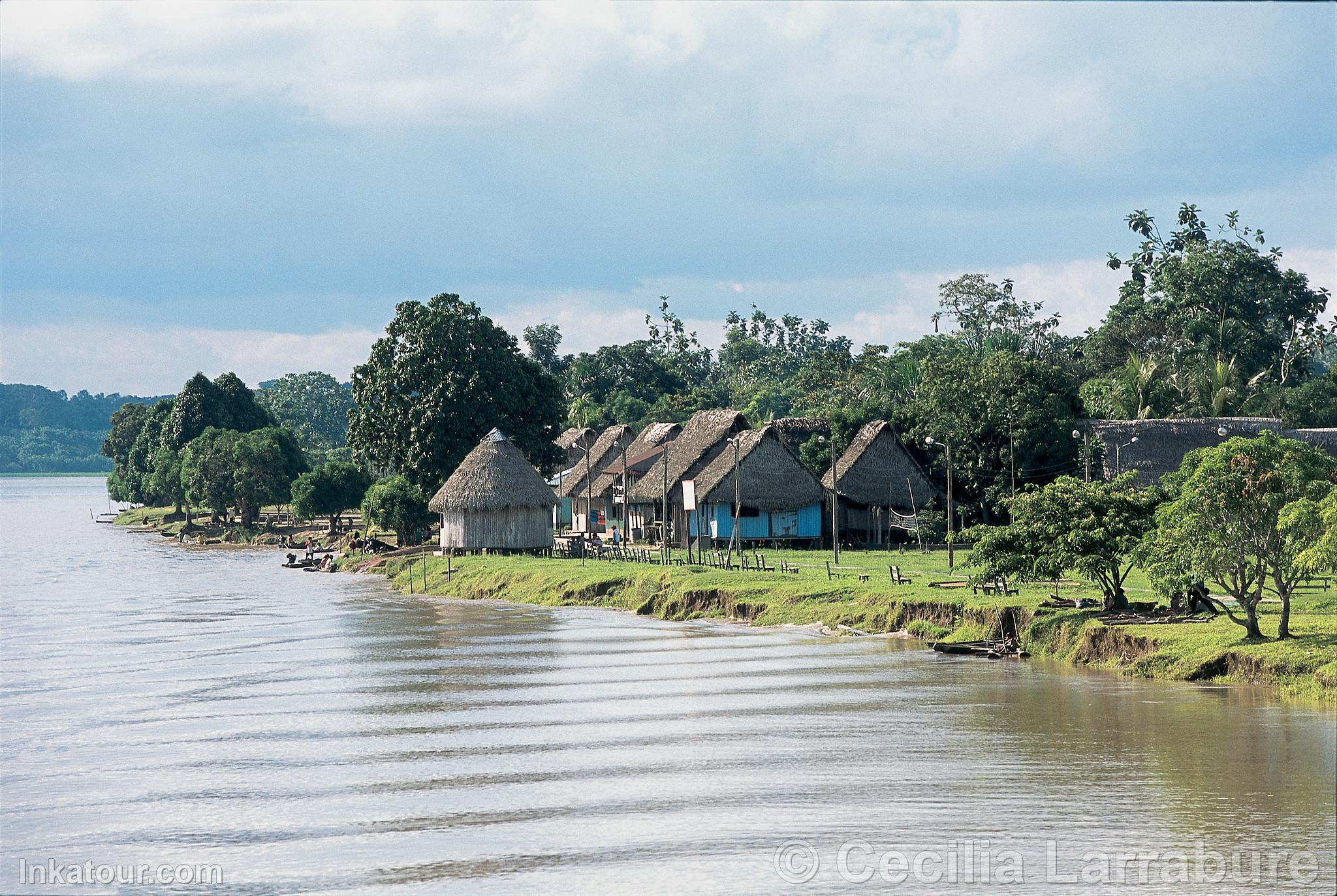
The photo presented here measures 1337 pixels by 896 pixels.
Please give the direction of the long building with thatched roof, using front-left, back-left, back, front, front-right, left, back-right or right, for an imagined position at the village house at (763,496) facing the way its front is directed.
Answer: left

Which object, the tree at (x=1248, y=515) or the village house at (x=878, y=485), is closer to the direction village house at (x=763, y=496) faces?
the tree

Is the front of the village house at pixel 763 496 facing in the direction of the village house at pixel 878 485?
no

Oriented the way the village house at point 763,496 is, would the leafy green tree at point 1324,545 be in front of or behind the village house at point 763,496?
in front

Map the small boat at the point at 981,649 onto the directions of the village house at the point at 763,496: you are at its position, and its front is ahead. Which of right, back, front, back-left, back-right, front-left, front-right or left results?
front

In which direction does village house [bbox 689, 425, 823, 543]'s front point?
toward the camera

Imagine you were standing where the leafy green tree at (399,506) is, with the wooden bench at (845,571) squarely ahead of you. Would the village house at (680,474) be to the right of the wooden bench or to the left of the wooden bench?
left

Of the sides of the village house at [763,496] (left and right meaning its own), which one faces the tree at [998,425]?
left

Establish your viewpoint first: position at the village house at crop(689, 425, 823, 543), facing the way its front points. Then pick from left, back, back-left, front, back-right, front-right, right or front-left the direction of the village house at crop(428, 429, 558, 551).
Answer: right

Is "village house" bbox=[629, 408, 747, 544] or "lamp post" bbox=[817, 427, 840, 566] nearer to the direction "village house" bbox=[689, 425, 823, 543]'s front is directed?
the lamp post

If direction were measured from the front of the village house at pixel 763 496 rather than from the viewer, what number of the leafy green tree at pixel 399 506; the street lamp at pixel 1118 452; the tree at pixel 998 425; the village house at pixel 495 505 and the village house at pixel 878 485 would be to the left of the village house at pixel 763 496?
3

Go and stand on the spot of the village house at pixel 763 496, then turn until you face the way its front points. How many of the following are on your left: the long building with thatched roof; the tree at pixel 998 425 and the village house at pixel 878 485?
3

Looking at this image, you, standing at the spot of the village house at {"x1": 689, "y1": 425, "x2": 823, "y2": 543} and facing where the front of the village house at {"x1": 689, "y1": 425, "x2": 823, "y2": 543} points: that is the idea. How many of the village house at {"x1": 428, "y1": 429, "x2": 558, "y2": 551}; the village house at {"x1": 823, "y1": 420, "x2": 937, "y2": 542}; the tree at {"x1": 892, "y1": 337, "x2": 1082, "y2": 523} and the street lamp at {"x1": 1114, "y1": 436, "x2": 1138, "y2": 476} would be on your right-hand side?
1

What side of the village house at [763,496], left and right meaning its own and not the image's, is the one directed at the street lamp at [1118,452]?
left
